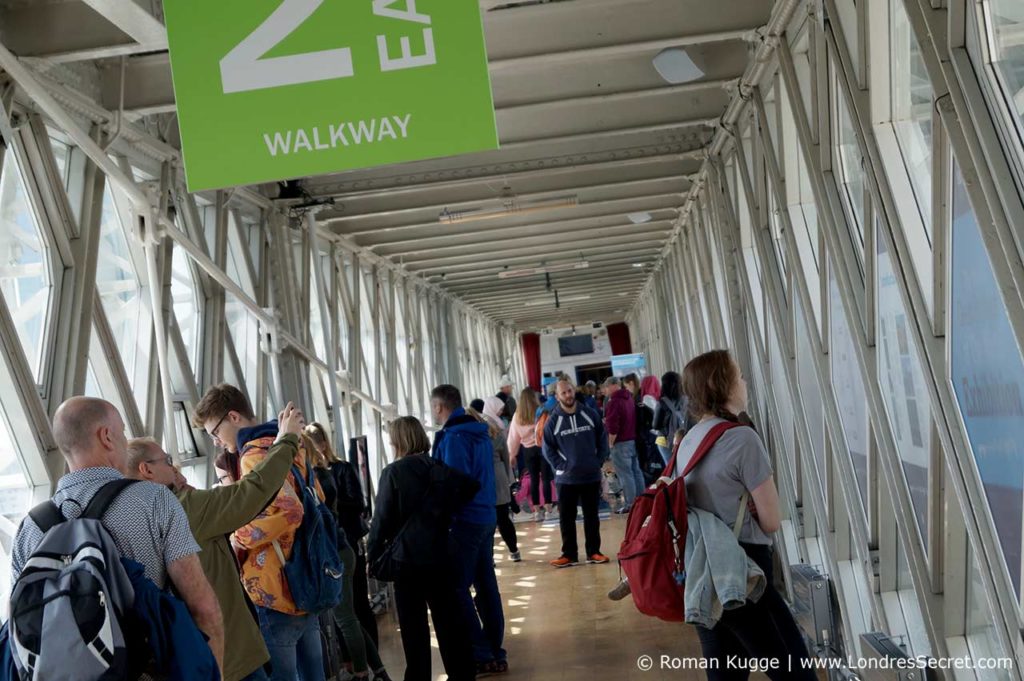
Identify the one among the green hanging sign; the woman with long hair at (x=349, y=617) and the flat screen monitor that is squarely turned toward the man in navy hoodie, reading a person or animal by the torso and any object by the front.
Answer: the flat screen monitor

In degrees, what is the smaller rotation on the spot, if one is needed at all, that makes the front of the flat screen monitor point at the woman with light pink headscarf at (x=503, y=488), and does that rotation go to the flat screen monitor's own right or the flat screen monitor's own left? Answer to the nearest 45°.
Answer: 0° — it already faces them

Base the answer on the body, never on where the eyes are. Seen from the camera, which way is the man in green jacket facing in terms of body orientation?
to the viewer's right

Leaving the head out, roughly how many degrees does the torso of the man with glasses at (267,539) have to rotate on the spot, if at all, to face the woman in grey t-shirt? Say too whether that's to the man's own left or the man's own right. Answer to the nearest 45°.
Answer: approximately 135° to the man's own left

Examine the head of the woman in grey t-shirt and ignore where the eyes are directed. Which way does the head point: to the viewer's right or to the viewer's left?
to the viewer's right

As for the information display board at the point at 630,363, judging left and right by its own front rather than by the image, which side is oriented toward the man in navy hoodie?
front

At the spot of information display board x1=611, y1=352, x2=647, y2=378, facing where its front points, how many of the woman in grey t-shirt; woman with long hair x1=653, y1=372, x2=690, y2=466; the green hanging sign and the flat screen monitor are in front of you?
3

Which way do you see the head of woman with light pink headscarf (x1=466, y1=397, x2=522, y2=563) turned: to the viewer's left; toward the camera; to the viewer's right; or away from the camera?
away from the camera

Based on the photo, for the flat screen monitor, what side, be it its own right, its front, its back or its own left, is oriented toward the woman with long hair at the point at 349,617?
front

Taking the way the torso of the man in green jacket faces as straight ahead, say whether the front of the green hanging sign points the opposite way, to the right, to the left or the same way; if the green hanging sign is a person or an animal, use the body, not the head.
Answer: to the right

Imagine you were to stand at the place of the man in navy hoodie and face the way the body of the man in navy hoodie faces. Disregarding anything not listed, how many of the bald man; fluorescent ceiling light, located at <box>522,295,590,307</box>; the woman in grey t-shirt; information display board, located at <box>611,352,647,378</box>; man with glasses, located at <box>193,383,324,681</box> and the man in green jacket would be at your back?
2
